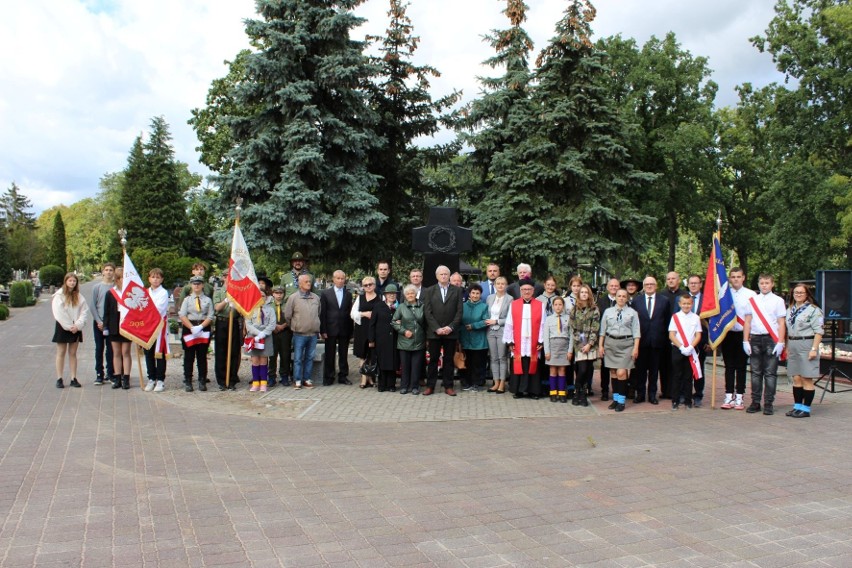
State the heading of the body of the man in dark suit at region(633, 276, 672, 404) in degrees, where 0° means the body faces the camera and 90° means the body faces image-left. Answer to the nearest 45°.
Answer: approximately 0°

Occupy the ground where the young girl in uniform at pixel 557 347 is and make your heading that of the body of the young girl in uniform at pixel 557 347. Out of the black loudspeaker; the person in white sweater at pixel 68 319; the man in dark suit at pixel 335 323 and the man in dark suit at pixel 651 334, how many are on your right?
2

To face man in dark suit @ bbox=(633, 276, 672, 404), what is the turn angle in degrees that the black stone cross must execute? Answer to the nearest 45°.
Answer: approximately 45° to its left

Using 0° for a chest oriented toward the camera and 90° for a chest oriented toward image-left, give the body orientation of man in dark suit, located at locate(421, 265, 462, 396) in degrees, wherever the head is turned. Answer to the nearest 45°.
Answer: approximately 0°

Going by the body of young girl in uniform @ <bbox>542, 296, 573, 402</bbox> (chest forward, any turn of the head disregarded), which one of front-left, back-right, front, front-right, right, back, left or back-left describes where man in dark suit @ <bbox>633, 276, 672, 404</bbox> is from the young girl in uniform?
left

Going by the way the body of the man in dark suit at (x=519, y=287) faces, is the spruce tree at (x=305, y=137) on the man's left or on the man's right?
on the man's right

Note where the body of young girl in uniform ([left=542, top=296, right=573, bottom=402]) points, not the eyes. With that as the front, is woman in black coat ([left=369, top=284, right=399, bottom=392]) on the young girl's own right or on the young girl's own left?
on the young girl's own right

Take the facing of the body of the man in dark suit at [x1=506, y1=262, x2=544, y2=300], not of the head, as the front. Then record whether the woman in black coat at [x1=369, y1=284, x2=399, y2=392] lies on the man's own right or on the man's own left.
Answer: on the man's own right

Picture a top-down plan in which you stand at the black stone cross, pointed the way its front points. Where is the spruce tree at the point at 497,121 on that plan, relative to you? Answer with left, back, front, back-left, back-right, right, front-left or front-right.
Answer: back

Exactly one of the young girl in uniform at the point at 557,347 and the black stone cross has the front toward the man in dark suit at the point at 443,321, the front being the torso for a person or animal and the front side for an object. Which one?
the black stone cross

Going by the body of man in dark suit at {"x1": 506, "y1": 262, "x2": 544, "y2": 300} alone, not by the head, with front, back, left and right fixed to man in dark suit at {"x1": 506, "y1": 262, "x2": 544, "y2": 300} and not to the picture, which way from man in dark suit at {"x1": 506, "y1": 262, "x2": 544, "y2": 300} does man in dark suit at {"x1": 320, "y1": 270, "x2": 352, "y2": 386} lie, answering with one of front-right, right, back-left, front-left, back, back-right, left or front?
right

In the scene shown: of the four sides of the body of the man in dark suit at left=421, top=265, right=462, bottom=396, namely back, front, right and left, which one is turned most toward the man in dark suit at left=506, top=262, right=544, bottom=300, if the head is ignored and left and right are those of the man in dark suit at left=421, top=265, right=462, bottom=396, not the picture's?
left
